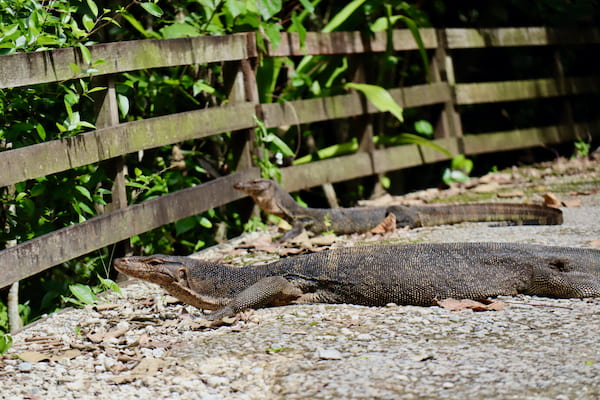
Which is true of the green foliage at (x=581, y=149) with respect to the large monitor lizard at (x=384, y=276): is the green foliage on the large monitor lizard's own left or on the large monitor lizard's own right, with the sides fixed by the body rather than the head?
on the large monitor lizard's own right

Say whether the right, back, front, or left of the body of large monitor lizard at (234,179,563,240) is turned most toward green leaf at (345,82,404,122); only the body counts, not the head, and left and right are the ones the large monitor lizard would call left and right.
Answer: right

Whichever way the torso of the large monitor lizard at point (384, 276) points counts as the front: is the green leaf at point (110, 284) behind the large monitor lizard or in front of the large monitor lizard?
in front

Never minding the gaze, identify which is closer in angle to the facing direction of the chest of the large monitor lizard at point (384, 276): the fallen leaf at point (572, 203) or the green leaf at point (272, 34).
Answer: the green leaf

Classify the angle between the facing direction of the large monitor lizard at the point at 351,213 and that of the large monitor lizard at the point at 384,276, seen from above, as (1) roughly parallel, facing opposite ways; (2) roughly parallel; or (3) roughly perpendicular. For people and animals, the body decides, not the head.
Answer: roughly parallel

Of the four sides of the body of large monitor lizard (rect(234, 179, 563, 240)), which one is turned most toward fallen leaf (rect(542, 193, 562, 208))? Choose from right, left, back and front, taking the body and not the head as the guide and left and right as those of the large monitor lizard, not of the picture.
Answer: back

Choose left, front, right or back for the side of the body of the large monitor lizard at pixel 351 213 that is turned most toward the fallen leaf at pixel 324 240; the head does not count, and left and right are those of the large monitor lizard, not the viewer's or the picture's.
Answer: left

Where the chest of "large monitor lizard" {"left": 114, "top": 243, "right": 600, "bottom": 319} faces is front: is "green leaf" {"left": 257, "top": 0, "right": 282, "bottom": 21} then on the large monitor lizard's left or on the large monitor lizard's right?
on the large monitor lizard's right

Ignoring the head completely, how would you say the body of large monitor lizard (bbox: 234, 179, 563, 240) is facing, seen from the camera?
to the viewer's left

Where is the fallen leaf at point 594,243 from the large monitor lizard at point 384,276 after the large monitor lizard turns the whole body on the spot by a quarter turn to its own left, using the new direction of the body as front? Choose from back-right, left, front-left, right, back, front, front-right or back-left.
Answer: back-left

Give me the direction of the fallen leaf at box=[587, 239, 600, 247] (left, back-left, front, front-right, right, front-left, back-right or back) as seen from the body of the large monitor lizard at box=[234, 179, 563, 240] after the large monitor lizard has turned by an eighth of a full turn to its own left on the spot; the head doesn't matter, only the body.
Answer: left

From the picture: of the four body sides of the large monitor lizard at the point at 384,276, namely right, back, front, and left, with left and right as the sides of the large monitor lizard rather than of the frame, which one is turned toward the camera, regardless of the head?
left

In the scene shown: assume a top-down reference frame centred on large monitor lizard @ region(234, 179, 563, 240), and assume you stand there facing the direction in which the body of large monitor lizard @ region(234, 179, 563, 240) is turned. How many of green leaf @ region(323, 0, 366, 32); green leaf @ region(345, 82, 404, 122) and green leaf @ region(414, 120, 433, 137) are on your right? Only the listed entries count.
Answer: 3

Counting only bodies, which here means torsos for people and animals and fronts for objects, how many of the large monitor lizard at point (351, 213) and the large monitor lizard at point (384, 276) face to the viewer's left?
2

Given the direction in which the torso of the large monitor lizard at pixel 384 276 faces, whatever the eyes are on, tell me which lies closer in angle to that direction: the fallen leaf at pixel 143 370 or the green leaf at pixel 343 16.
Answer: the fallen leaf

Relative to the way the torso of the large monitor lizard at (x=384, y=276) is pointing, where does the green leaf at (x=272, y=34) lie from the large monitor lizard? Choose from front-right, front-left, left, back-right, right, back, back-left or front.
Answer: right
